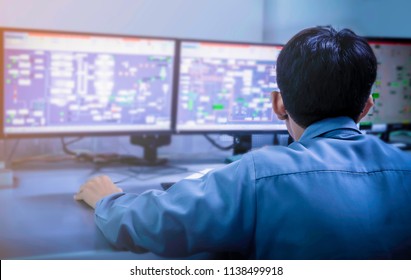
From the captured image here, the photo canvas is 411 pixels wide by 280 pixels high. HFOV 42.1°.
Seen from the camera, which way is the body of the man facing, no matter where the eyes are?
away from the camera

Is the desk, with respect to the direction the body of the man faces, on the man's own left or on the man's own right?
on the man's own left
